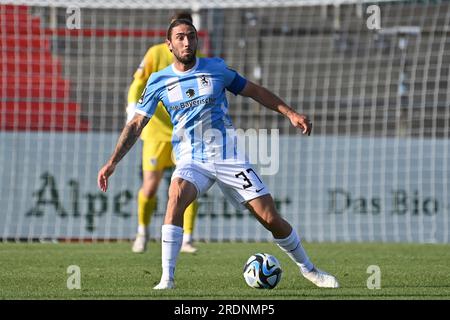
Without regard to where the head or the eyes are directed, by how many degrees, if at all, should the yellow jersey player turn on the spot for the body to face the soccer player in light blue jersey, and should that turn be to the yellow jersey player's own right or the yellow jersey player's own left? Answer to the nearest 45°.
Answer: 0° — they already face them

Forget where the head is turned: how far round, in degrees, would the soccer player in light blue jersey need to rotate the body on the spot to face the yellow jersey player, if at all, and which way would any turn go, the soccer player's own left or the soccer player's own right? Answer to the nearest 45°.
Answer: approximately 180°

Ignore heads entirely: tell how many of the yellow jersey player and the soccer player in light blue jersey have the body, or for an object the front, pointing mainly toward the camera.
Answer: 2

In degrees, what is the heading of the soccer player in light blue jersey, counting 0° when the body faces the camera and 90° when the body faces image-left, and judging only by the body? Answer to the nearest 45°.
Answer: approximately 0°

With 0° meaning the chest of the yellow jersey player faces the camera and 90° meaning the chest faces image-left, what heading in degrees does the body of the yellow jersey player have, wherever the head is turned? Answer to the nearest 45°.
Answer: approximately 0°
